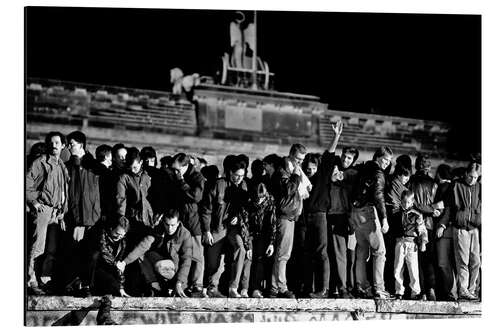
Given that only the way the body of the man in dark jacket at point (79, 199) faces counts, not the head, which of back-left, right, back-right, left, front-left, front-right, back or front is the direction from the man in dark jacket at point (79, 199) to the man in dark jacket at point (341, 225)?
back-left

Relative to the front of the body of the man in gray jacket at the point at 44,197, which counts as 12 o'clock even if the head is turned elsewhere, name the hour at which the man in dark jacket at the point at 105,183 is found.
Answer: the man in dark jacket at the point at 105,183 is roughly at 10 o'clock from the man in gray jacket at the point at 44,197.

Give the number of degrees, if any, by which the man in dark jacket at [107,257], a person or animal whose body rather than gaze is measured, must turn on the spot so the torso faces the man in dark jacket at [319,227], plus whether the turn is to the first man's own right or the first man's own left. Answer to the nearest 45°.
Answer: approximately 45° to the first man's own left

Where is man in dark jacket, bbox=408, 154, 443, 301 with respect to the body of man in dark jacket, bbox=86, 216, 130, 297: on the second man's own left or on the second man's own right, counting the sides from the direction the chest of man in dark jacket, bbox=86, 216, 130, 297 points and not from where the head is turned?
on the second man's own left

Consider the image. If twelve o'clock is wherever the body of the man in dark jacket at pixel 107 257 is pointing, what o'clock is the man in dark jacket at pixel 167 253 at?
the man in dark jacket at pixel 167 253 is roughly at 10 o'clock from the man in dark jacket at pixel 107 257.

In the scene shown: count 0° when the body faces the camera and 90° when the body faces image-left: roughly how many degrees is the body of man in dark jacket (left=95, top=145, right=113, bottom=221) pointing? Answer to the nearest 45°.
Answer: approximately 315°

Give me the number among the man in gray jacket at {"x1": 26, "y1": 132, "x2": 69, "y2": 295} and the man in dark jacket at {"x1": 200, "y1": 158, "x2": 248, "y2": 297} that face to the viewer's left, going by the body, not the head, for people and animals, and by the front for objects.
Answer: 0

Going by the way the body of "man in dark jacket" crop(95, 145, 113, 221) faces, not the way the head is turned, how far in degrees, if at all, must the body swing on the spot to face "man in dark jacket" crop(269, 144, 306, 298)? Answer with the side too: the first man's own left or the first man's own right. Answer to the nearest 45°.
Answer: approximately 45° to the first man's own left

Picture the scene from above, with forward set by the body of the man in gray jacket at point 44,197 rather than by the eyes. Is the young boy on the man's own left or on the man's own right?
on the man's own left

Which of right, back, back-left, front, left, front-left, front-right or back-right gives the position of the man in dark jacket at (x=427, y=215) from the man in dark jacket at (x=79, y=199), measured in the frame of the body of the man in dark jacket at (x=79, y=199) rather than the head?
back-left
